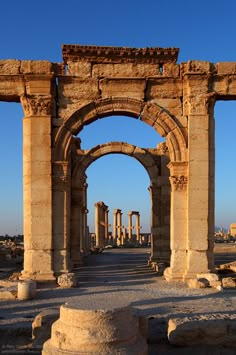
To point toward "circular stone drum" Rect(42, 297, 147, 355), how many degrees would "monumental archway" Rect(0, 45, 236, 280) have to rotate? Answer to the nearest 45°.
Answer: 0° — it already faces it

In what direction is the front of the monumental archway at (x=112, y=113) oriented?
toward the camera

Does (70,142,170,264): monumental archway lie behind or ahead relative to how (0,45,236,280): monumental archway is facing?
behind

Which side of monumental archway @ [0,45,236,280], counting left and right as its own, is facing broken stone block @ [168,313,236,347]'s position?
front

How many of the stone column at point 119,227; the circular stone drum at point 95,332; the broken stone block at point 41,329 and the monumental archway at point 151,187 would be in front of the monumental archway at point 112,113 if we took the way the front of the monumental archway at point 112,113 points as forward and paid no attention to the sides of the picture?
2

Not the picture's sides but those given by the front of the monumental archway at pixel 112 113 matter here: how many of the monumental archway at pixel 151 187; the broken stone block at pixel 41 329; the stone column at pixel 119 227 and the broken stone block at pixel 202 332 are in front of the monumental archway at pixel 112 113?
2

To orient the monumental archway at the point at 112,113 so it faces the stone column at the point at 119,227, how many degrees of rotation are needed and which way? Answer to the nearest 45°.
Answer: approximately 180°

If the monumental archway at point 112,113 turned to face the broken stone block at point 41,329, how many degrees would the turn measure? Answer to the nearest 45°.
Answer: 0° — it already faces it

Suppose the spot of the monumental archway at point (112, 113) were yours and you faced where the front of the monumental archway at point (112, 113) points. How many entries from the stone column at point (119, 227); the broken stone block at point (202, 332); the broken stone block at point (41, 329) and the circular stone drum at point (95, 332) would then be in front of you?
3
